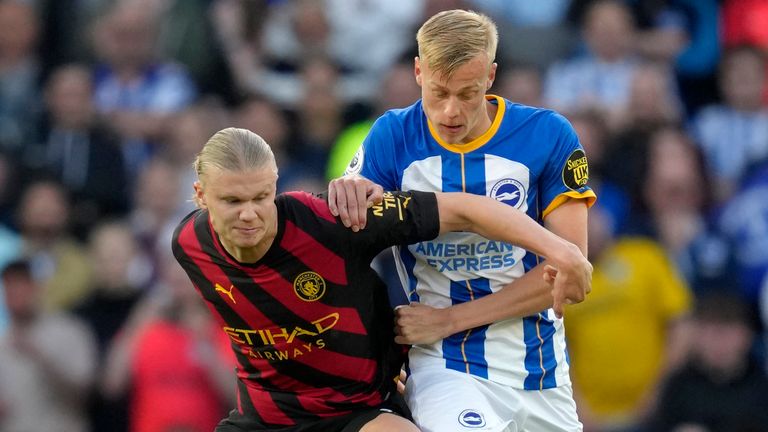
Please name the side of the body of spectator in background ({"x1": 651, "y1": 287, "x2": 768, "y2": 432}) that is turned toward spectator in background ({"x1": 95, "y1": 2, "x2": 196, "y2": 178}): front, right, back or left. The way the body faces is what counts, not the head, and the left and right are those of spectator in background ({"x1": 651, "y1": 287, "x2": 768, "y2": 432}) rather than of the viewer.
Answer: right

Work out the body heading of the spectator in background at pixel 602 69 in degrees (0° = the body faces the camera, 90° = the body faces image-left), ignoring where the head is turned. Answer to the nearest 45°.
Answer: approximately 0°

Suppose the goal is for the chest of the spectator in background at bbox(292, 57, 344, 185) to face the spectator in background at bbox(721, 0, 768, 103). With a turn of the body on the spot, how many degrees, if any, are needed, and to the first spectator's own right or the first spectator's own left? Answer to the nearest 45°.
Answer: approximately 90° to the first spectator's own left

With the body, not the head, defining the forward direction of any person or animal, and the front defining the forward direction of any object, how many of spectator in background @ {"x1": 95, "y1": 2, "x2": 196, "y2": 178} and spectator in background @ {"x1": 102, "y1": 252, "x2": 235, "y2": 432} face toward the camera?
2
